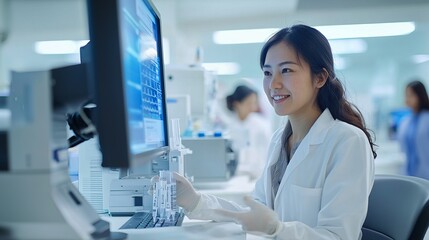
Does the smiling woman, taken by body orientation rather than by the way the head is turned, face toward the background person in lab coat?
no

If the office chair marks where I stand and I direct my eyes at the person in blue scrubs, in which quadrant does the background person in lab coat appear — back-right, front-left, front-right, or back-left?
front-left

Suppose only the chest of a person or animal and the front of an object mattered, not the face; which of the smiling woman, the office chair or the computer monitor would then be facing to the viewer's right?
the computer monitor

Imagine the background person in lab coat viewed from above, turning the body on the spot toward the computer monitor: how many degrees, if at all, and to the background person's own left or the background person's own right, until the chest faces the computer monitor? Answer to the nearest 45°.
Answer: approximately 45° to the background person's own right

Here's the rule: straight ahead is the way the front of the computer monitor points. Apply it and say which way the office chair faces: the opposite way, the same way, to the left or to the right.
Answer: the opposite way

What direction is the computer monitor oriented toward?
to the viewer's right

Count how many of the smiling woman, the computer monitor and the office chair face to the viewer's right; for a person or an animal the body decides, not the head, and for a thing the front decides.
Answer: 1

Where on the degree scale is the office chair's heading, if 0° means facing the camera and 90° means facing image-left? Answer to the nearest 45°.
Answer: approximately 45°

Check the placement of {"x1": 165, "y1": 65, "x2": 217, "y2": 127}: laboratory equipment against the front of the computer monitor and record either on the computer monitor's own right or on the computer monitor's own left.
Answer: on the computer monitor's own left

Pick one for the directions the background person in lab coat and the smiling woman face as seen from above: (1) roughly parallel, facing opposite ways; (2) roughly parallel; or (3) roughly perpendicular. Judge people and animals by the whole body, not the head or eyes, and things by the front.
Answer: roughly perpendicular

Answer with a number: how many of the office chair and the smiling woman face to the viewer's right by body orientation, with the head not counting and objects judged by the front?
0

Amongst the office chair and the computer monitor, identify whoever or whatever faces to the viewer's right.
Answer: the computer monitor

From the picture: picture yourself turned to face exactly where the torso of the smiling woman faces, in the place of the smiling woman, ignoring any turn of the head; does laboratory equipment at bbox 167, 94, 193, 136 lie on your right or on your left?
on your right

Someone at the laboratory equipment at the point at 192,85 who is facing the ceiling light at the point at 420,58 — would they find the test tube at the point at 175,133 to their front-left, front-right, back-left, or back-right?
back-right

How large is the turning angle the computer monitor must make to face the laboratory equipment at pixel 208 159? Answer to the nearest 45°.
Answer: approximately 90° to its left

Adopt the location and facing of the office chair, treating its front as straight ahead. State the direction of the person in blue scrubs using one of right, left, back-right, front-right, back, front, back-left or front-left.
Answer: back-right

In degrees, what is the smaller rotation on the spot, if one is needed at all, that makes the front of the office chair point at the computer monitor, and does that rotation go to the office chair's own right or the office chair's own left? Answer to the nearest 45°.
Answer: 0° — it already faces it

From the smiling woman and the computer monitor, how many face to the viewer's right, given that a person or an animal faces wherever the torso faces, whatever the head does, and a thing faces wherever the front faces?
1
